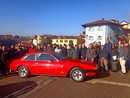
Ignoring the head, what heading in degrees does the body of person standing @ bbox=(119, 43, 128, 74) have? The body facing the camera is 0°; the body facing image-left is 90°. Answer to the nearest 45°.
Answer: approximately 45°

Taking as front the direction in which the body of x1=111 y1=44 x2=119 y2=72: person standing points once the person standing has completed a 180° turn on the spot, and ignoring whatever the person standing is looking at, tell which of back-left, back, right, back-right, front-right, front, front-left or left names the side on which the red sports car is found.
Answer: back-left

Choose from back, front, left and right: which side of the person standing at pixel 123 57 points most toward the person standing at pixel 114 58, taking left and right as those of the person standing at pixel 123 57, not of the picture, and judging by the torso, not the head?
right

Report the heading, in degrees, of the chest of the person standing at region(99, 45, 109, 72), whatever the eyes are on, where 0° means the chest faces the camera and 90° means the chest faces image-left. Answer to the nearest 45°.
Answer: approximately 45°

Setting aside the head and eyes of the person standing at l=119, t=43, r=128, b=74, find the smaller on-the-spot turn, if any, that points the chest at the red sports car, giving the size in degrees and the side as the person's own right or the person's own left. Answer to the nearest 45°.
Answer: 0° — they already face it

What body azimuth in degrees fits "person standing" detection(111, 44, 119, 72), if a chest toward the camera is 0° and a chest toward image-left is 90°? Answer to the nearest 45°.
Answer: approximately 0°

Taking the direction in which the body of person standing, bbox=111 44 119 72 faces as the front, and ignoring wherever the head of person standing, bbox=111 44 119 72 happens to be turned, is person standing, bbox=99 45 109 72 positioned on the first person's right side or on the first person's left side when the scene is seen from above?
on the first person's right side

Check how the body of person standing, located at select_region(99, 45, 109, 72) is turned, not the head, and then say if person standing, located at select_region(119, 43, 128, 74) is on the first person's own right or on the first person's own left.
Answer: on the first person's own left
